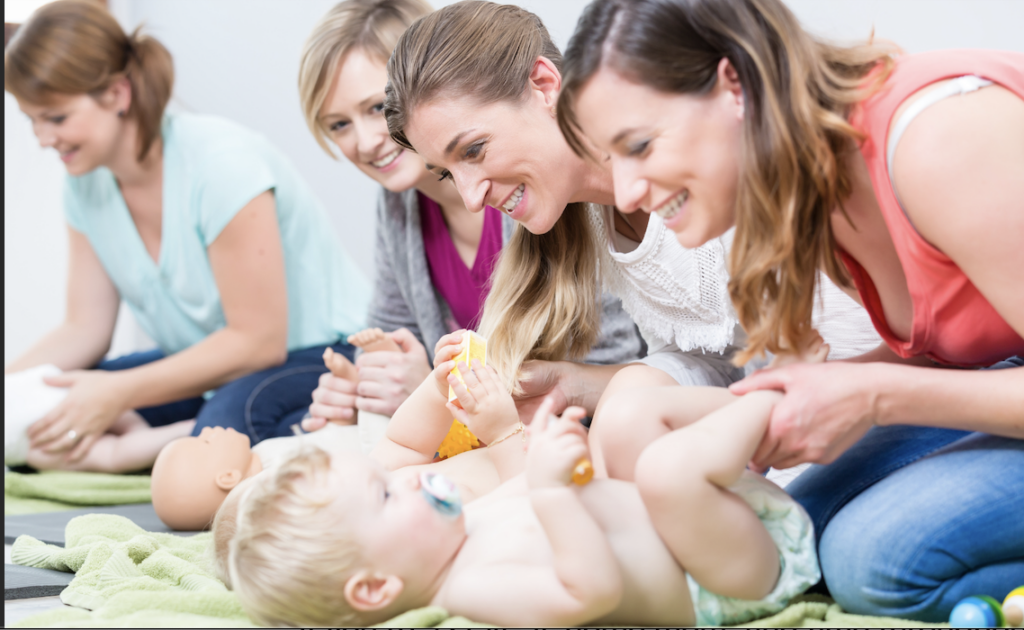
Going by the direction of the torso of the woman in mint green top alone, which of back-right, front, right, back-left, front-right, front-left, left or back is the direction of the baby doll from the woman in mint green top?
front-left

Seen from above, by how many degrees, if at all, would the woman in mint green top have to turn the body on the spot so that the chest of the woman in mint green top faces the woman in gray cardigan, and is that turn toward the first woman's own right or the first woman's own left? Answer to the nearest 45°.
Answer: approximately 90° to the first woman's own left

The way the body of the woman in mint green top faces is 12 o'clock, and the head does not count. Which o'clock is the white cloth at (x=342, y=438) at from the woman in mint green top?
The white cloth is roughly at 10 o'clock from the woman in mint green top.

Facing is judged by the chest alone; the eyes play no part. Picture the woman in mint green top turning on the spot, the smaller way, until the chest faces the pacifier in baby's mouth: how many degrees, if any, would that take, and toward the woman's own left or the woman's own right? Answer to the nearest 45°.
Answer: approximately 45° to the woman's own left

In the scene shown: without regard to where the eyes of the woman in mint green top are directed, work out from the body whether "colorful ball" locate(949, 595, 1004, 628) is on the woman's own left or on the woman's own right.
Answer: on the woman's own left

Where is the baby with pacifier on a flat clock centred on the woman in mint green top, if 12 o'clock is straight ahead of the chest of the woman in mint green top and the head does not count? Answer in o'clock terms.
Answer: The baby with pacifier is roughly at 10 o'clock from the woman in mint green top.
